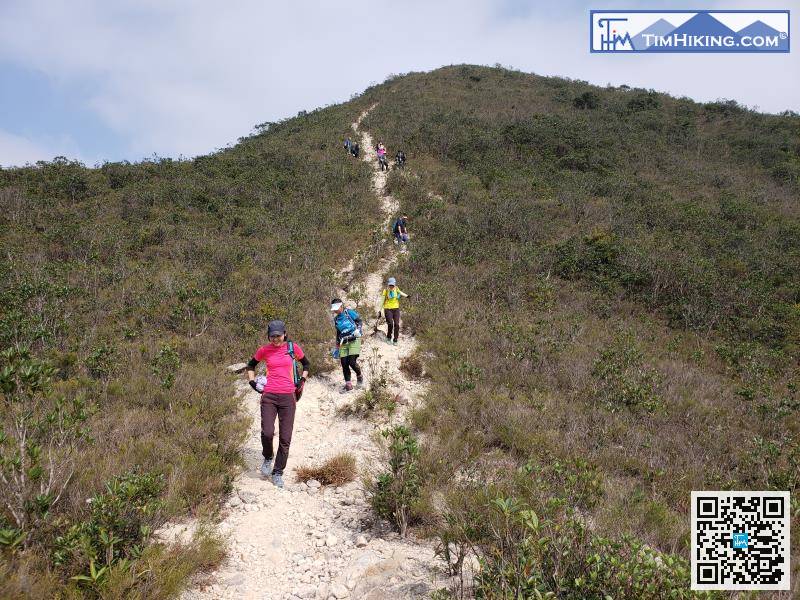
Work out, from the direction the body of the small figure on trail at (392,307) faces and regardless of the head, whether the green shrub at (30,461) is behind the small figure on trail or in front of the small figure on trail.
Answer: in front

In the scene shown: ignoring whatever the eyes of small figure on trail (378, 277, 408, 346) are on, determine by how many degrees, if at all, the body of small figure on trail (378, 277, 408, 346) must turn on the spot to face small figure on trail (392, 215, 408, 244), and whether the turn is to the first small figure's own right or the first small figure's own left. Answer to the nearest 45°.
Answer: approximately 180°

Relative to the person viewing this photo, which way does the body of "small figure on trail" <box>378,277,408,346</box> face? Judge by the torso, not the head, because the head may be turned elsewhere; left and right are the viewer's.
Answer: facing the viewer

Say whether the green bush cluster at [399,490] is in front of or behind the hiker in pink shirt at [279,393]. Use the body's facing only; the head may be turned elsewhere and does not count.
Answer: in front

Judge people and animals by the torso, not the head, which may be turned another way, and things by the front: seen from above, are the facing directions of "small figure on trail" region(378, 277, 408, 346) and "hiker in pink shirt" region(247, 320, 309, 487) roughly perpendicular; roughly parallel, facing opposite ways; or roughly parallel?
roughly parallel

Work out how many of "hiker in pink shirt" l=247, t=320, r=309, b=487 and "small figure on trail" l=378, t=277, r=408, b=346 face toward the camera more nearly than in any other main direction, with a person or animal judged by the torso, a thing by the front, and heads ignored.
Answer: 2

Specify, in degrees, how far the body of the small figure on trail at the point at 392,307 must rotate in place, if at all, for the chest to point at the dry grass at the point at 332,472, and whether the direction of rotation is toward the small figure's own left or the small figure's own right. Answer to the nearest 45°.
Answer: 0° — they already face it

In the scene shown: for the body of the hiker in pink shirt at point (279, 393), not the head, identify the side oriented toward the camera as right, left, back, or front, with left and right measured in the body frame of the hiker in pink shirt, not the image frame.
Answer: front
